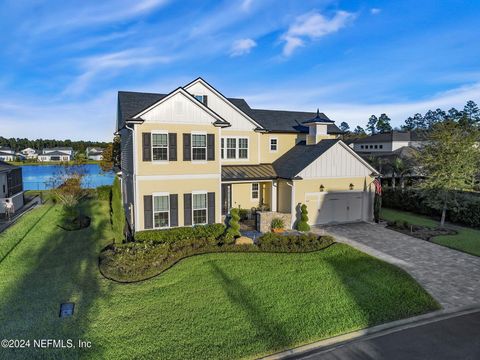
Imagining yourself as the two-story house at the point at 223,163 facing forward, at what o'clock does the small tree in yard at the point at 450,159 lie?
The small tree in yard is roughly at 9 o'clock from the two-story house.

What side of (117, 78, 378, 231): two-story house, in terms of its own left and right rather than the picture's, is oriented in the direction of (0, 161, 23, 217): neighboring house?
right

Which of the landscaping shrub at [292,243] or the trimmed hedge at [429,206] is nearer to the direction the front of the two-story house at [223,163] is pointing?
the landscaping shrub

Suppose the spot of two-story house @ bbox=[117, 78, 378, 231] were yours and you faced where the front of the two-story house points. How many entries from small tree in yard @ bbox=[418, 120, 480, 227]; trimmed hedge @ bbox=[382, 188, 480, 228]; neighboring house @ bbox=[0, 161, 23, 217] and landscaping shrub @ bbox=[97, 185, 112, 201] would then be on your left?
2

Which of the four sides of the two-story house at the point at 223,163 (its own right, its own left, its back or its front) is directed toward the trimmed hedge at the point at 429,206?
left

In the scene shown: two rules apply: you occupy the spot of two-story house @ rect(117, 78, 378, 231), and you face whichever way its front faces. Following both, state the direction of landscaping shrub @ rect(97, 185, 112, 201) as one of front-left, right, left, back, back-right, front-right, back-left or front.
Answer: back-right

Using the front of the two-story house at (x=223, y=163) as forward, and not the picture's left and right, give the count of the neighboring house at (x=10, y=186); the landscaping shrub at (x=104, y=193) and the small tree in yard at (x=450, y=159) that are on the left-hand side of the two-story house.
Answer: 1

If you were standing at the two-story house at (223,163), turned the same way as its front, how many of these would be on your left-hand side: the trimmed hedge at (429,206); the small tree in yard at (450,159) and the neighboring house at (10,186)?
2

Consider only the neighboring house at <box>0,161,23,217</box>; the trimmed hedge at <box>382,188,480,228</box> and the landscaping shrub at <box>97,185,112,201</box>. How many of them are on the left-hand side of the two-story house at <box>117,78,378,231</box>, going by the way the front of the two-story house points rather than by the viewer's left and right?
1

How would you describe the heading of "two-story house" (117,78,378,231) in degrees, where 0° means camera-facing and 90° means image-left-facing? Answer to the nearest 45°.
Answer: approximately 0°
